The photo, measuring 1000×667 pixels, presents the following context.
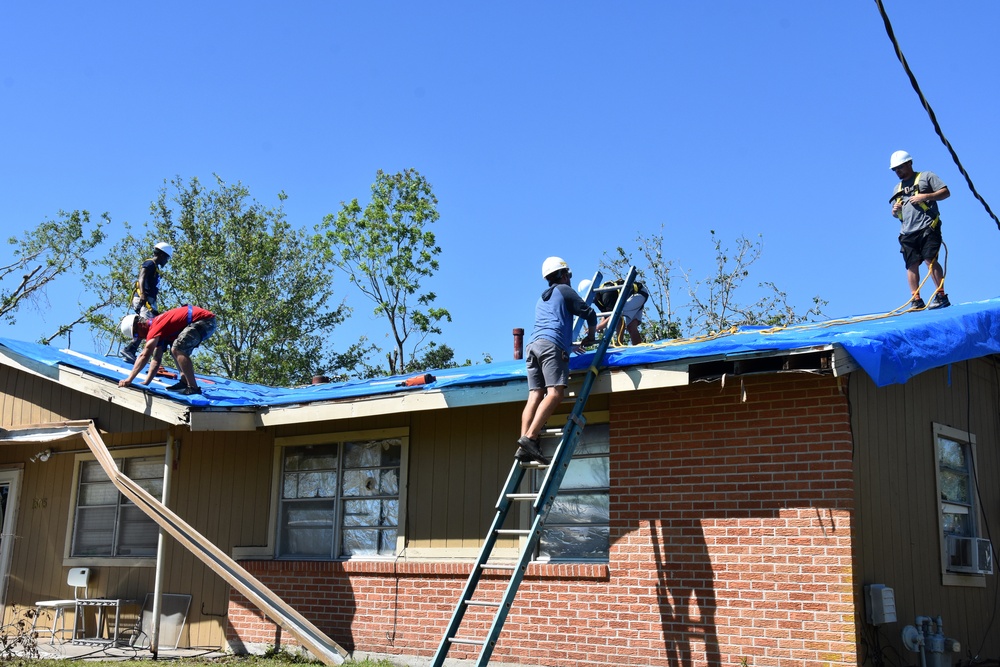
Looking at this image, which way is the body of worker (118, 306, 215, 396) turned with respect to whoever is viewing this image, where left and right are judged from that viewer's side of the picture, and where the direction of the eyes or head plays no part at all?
facing to the left of the viewer

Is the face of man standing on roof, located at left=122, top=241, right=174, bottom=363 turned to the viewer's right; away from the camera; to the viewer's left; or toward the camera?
to the viewer's right

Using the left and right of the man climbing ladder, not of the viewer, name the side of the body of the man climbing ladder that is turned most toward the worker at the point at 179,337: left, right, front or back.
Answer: left

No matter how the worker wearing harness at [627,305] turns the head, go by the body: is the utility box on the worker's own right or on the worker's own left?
on the worker's own left

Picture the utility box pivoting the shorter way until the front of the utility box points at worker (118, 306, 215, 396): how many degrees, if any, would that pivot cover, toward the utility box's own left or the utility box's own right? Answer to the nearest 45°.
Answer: approximately 135° to the utility box's own right

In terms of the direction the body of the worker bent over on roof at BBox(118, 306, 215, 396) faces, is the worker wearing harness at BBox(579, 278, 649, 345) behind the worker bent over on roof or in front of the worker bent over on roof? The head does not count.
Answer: behind

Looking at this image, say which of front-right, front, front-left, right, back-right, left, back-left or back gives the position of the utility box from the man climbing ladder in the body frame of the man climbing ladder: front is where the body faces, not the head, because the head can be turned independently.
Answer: front-right

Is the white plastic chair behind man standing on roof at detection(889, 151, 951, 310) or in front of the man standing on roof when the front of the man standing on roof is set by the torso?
in front

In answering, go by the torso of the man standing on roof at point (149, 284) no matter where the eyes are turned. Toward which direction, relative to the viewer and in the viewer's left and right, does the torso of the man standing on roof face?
facing to the right of the viewer

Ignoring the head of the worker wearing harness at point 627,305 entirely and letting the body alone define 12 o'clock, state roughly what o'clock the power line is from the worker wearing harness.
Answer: The power line is roughly at 8 o'clock from the worker wearing harness.
